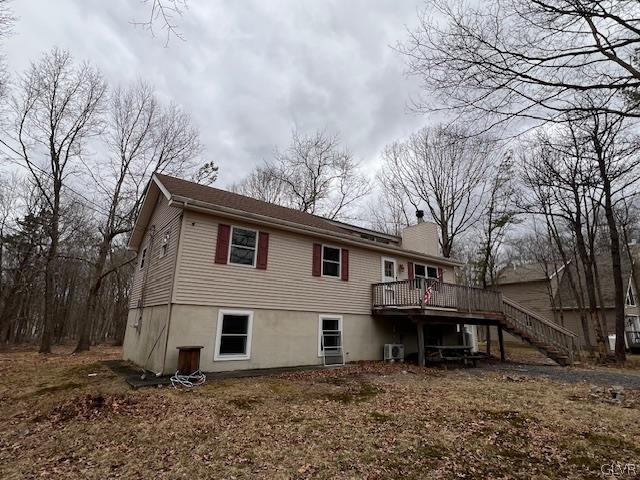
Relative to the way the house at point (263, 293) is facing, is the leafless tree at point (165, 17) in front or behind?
in front

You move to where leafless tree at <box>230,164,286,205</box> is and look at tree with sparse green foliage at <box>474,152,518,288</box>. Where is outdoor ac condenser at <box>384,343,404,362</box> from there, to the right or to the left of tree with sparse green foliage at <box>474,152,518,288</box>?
right
